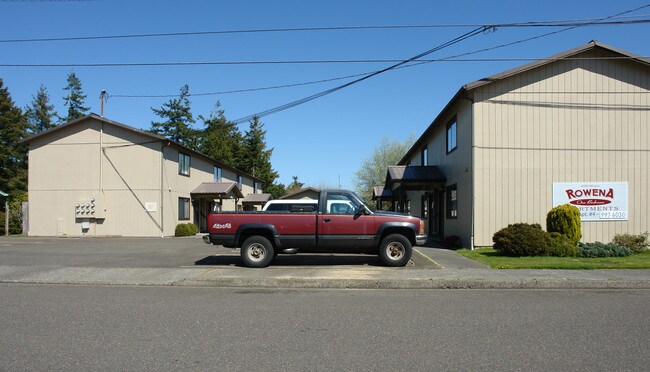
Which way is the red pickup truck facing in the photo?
to the viewer's right

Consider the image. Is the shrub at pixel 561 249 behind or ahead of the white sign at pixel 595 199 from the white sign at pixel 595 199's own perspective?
ahead

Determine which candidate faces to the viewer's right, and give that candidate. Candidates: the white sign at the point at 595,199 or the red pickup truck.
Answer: the red pickup truck

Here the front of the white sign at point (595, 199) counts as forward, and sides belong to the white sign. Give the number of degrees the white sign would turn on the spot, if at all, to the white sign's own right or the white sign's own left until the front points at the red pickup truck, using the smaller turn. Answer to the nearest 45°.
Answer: approximately 45° to the white sign's own right

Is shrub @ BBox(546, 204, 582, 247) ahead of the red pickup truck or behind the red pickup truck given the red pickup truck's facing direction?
ahead
